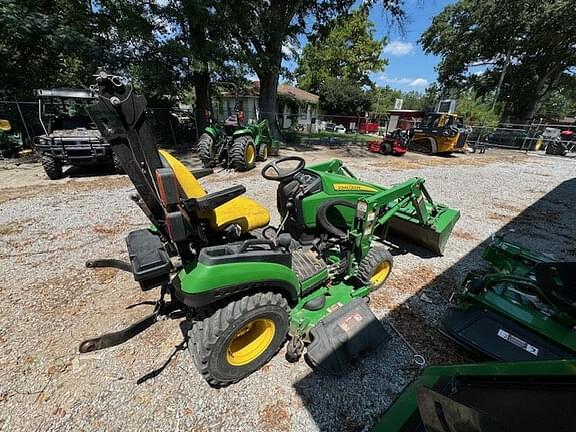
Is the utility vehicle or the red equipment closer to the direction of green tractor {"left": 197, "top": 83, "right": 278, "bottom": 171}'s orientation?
the red equipment

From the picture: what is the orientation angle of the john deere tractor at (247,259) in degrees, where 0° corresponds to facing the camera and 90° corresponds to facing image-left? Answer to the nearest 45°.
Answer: approximately 225°

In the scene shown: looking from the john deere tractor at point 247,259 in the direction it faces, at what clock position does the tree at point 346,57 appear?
The tree is roughly at 11 o'clock from the john deere tractor.

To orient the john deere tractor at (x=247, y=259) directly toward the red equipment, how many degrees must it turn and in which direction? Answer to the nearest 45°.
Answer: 0° — it already faces it

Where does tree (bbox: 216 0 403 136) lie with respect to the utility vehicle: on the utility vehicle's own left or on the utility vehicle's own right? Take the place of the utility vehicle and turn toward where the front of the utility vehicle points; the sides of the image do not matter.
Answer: on the utility vehicle's own left
